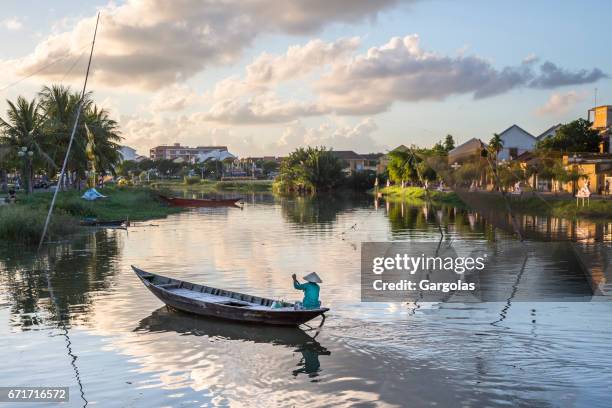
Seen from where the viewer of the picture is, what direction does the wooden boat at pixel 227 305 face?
facing away from the viewer and to the left of the viewer
